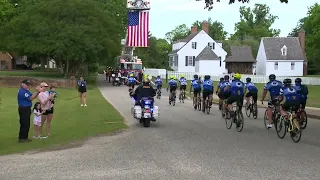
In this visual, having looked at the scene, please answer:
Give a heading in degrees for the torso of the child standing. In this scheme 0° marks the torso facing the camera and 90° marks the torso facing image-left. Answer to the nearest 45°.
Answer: approximately 315°

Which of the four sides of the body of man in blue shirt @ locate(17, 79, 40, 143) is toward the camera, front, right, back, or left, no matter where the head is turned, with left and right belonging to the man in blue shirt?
right

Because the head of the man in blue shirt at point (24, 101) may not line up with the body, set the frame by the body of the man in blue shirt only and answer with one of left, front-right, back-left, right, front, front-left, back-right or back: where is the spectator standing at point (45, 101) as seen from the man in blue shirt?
front-left

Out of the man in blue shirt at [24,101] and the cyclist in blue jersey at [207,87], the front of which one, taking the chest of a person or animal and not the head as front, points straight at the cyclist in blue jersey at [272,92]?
the man in blue shirt

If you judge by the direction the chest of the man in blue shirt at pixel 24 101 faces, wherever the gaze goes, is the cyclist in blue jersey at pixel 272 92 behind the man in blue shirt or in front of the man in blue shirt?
in front
